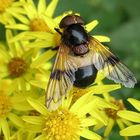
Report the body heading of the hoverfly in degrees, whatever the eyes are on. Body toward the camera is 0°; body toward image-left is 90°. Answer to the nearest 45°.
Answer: approximately 180°

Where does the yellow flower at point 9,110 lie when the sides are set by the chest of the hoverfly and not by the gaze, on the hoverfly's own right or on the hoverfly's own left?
on the hoverfly's own left
